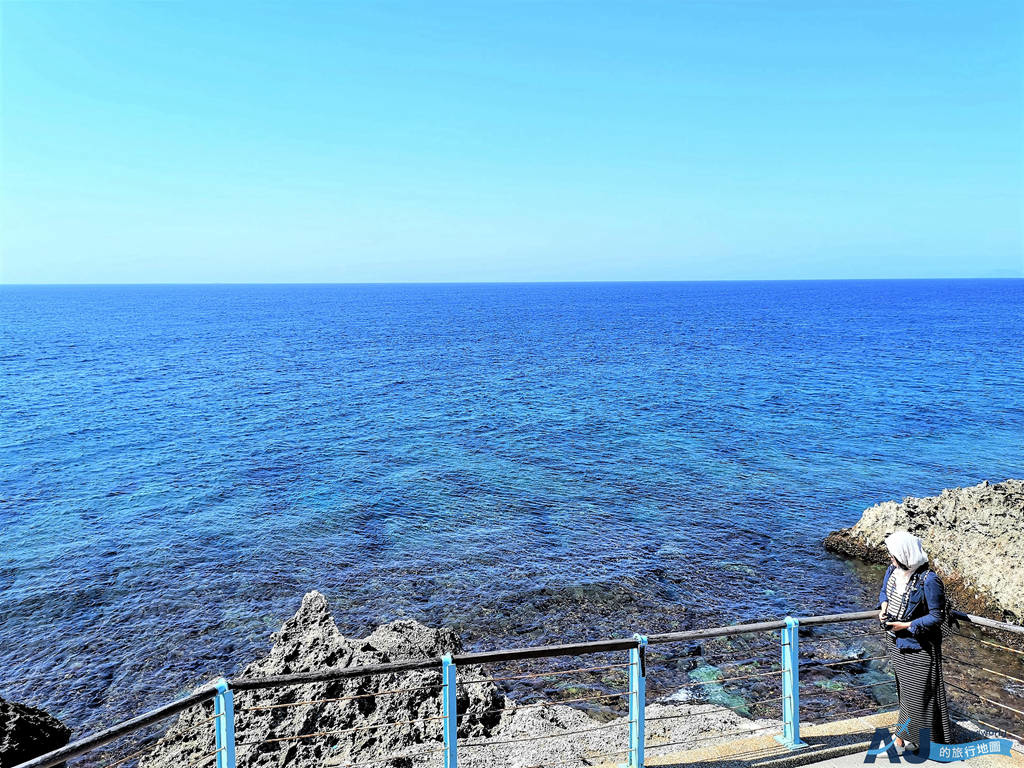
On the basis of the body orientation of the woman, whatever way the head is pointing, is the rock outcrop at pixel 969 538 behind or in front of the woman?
behind

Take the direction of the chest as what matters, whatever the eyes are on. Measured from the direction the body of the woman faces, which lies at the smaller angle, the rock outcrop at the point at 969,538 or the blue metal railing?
the blue metal railing

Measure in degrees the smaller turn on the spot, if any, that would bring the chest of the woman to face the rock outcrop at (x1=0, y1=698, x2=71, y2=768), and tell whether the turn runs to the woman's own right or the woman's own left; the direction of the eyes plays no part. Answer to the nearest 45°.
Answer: approximately 45° to the woman's own right

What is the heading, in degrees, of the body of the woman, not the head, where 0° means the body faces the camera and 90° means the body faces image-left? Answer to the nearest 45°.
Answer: approximately 45°
